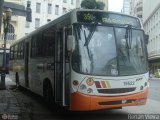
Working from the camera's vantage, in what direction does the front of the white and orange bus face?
facing the viewer and to the right of the viewer
